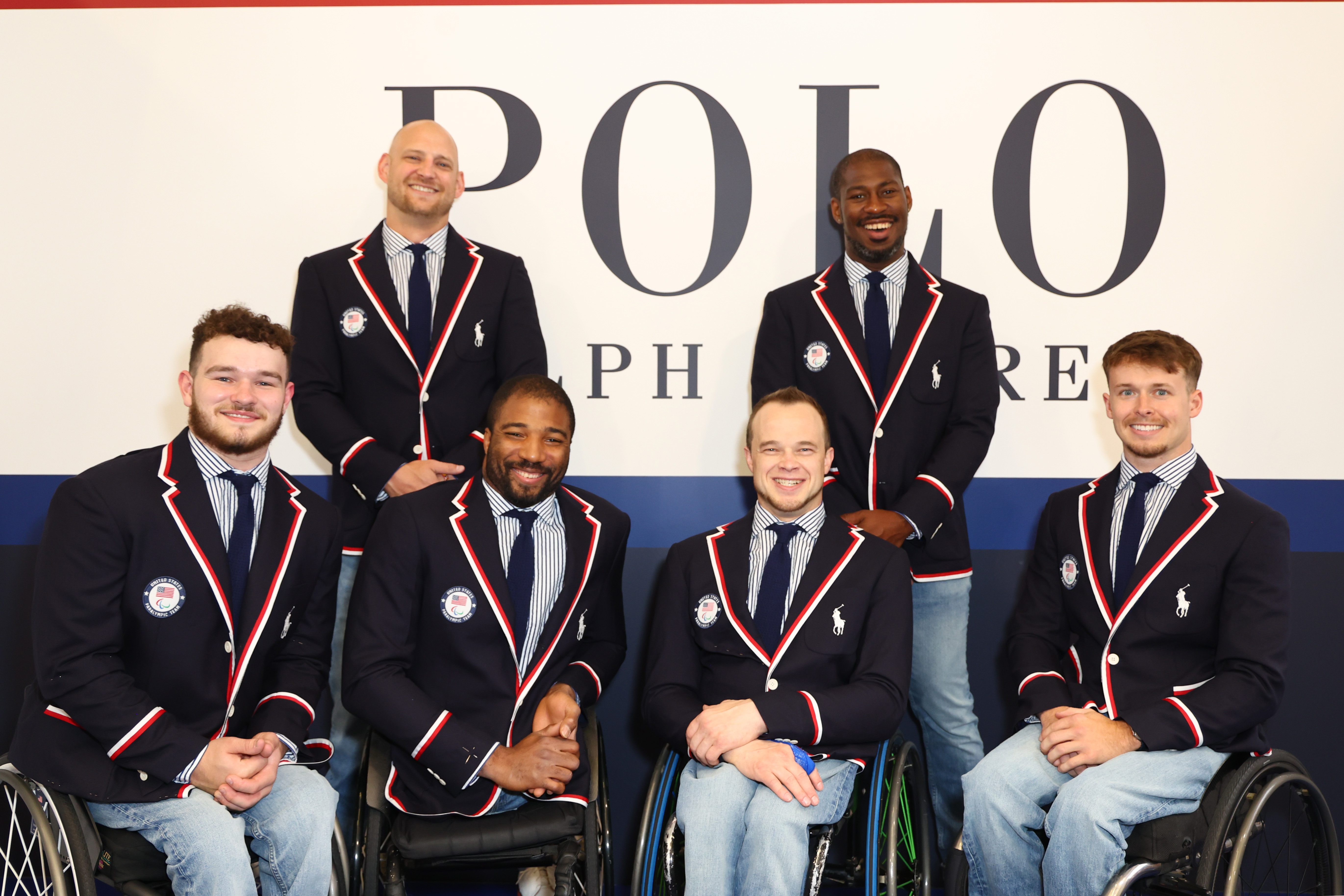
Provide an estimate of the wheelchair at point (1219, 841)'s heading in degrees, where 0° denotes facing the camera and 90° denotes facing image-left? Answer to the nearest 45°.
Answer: approximately 45°

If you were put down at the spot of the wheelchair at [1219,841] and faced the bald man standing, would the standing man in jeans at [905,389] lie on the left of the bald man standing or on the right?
right

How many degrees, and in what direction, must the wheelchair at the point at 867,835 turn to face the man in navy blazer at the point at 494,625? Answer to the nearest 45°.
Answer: approximately 90° to its right

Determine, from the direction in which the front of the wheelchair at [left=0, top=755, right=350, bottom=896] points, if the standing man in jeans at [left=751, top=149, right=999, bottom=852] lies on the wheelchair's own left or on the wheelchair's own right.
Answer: on the wheelchair's own left

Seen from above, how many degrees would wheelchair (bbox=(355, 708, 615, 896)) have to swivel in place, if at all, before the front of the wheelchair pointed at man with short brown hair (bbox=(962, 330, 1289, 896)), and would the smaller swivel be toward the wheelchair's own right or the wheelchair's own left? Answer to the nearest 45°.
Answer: approximately 90° to the wheelchair's own left
